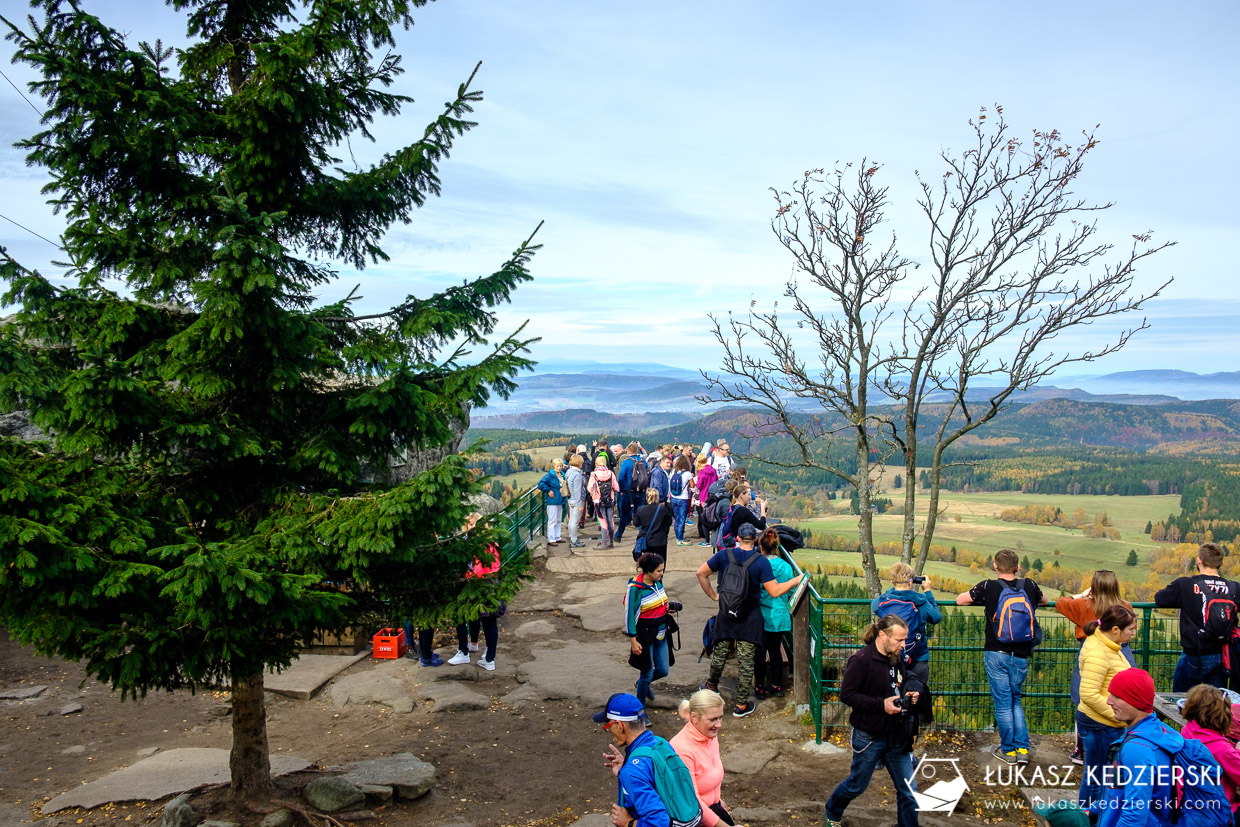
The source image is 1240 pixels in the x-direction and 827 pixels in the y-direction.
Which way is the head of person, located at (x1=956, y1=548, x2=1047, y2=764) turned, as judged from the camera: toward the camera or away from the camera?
away from the camera

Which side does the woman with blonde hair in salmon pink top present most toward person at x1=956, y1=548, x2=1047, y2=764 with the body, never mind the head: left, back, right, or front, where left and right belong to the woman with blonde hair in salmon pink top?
left

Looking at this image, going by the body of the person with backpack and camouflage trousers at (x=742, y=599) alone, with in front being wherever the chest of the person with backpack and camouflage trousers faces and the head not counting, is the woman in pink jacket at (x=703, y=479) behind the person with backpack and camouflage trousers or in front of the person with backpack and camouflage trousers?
in front

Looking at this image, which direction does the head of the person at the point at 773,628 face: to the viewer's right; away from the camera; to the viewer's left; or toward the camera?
away from the camera

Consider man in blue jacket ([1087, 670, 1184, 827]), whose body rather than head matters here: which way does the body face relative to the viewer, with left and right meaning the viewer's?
facing to the left of the viewer

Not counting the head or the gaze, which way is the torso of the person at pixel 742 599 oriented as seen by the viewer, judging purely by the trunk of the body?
away from the camera

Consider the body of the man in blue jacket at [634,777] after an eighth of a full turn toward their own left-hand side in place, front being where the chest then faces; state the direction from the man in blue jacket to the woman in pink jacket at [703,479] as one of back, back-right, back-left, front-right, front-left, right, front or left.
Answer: back-right

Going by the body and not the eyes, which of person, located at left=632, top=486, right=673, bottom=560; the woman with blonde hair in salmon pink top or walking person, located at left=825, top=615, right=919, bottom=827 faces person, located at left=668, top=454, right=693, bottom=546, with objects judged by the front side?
person, located at left=632, top=486, right=673, bottom=560

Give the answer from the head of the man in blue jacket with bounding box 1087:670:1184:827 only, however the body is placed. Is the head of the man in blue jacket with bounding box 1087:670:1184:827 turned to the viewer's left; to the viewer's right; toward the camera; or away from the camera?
to the viewer's left
